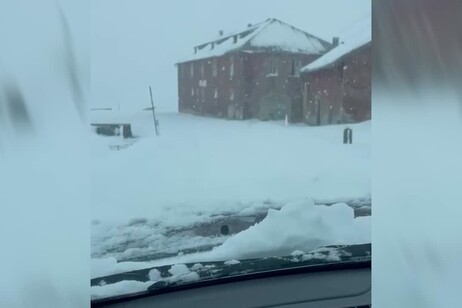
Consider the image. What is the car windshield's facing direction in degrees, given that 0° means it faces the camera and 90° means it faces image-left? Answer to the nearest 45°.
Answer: approximately 180°
